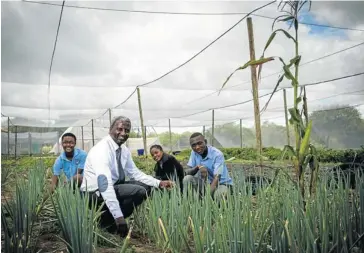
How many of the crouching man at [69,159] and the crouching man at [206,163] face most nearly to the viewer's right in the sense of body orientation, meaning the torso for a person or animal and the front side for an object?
0

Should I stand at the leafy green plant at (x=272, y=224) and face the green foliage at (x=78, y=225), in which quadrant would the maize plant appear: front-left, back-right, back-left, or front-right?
back-right

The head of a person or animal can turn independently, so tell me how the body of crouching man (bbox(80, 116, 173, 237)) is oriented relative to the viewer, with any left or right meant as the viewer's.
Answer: facing the viewer and to the right of the viewer

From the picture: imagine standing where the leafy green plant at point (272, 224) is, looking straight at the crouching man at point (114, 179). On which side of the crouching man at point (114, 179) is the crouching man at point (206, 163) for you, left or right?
right

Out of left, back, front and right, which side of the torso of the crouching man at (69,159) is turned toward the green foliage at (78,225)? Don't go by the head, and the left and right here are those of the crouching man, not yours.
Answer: front

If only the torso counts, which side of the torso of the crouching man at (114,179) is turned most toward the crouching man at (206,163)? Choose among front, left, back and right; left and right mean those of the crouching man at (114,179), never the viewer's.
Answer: left

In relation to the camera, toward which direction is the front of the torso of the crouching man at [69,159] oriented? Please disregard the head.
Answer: toward the camera

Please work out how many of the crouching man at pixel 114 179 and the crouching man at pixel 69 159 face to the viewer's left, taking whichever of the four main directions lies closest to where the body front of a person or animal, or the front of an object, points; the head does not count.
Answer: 0

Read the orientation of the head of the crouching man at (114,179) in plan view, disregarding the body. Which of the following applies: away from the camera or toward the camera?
toward the camera

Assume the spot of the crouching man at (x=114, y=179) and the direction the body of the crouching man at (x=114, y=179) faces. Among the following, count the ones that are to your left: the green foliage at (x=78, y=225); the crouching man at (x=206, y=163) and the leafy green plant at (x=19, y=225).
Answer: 1

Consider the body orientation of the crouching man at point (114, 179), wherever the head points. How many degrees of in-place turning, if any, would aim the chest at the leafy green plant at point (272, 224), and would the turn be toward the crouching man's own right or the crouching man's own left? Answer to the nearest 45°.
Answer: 0° — they already face it

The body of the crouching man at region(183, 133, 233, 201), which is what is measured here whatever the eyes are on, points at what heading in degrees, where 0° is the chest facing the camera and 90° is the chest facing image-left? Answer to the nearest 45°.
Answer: approximately 45°
